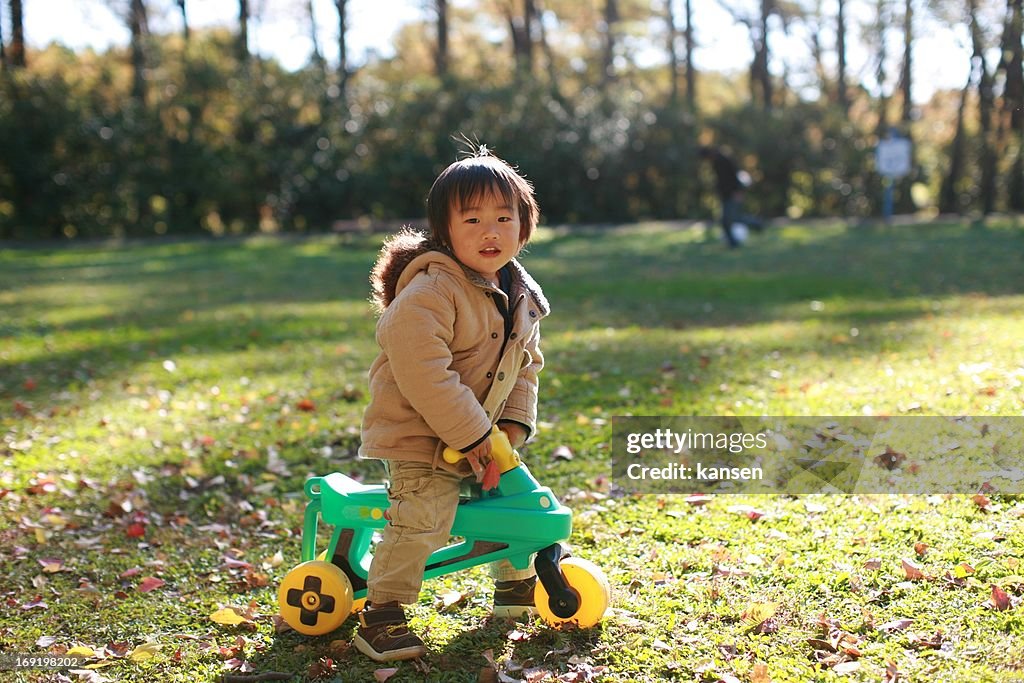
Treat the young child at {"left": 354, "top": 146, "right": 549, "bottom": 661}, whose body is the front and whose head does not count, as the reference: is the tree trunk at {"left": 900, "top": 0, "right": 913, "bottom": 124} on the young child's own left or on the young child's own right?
on the young child's own left

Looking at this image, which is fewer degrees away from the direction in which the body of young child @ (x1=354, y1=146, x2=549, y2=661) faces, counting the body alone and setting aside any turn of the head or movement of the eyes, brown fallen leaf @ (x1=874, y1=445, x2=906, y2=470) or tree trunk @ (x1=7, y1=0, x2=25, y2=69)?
the brown fallen leaf

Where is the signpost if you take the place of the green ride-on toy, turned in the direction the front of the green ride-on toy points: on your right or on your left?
on your left

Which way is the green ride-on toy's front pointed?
to the viewer's right

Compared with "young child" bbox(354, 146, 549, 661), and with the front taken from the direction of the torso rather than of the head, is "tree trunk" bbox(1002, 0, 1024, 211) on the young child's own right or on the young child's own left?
on the young child's own left

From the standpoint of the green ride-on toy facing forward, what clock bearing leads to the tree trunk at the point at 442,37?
The tree trunk is roughly at 9 o'clock from the green ride-on toy.

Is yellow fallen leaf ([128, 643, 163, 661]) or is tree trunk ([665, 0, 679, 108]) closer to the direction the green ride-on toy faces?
the tree trunk

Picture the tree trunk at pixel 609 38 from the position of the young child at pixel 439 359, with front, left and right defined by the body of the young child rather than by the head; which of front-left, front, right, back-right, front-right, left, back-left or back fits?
back-left

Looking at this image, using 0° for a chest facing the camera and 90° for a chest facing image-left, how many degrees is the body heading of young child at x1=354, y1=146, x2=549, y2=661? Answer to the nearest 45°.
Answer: approximately 315°

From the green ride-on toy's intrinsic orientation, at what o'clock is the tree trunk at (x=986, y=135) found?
The tree trunk is roughly at 10 o'clock from the green ride-on toy.

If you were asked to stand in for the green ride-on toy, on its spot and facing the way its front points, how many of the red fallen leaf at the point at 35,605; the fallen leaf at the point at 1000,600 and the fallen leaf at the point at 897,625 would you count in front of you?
2

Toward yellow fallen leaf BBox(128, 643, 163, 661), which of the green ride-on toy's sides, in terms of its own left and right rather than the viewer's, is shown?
back
